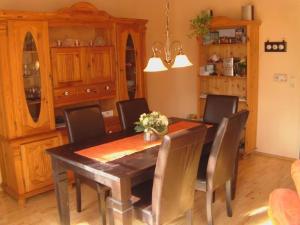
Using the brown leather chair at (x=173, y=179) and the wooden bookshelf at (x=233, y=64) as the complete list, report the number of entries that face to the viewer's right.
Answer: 0

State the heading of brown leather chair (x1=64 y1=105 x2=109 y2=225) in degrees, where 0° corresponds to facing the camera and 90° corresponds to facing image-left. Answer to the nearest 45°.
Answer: approximately 315°

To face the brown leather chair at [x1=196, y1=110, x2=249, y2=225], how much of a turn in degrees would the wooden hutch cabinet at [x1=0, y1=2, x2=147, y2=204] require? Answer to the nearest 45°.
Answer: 0° — it already faces it

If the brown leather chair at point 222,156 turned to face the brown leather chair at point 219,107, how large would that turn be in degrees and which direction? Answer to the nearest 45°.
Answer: approximately 45° to its right

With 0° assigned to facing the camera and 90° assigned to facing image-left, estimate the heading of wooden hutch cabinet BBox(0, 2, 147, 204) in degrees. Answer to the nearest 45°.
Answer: approximately 315°

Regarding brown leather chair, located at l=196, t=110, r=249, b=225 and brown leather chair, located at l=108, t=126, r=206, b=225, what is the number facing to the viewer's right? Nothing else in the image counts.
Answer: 0

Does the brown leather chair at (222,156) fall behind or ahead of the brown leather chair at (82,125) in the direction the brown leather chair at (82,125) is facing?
ahead

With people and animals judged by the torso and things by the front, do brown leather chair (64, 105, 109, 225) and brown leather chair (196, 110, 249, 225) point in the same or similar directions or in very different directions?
very different directions

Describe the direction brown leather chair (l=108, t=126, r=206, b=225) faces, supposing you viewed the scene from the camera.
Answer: facing away from the viewer and to the left of the viewer

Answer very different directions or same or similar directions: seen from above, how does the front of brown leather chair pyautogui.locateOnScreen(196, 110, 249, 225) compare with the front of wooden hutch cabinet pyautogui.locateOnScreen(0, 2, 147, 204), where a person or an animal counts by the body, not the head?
very different directions

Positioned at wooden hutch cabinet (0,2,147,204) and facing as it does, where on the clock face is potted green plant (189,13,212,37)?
The potted green plant is roughly at 10 o'clock from the wooden hutch cabinet.

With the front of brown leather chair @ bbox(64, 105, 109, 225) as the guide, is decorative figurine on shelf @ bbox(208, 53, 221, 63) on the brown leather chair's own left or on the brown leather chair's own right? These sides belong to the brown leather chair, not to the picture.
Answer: on the brown leather chair's own left
